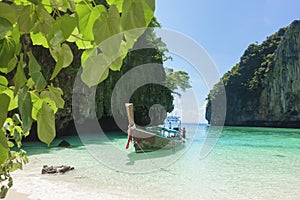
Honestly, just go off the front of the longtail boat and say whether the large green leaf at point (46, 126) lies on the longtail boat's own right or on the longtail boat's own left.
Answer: on the longtail boat's own left

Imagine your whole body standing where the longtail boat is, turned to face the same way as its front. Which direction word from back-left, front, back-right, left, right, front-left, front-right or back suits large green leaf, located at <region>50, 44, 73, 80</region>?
front-left

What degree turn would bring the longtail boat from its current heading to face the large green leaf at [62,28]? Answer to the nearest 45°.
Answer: approximately 45° to its left

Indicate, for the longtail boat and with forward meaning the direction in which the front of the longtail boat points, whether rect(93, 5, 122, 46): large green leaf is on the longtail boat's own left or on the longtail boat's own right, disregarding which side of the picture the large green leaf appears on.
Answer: on the longtail boat's own left

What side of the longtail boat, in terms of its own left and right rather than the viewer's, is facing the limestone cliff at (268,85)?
back

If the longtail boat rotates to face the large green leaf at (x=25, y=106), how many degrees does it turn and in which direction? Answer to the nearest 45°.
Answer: approximately 45° to its left

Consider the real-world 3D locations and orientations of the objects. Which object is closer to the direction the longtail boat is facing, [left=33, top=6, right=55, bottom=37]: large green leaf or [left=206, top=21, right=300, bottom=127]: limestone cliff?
the large green leaf

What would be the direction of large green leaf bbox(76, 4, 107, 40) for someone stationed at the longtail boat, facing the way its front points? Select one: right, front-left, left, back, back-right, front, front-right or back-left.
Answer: front-left

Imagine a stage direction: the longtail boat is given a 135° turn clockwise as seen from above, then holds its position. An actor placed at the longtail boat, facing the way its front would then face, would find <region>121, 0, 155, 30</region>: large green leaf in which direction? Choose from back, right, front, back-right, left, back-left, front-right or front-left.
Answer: back
